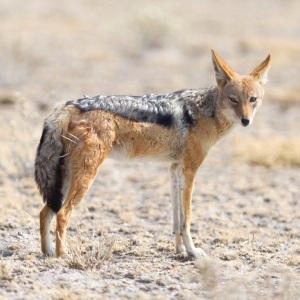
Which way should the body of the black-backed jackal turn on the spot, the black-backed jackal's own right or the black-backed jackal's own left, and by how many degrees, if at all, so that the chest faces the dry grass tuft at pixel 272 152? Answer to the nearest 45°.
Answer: approximately 45° to the black-backed jackal's own left

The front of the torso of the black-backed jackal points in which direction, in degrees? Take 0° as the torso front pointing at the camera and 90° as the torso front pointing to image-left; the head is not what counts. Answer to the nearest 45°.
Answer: approximately 270°
